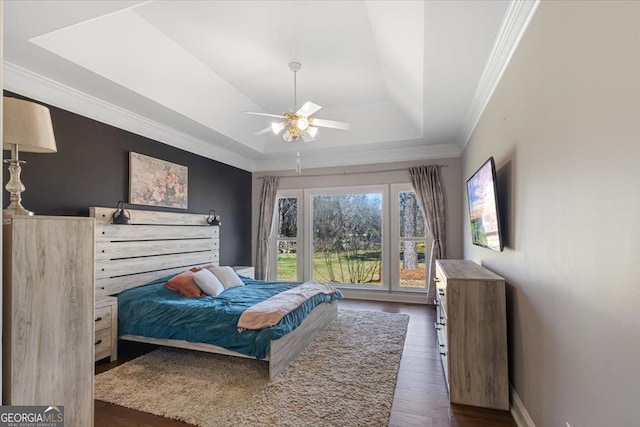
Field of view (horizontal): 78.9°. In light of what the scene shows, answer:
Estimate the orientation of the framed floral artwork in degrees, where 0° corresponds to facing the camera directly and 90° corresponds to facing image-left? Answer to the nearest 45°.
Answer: approximately 315°

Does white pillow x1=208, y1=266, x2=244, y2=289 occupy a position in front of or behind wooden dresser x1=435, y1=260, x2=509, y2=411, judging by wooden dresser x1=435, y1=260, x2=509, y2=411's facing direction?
in front

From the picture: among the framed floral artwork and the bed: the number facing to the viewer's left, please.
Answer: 0

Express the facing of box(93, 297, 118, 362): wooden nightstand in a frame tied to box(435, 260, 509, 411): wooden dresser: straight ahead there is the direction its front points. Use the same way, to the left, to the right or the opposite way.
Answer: the opposite way

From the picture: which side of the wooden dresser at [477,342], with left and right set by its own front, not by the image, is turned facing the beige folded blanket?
front

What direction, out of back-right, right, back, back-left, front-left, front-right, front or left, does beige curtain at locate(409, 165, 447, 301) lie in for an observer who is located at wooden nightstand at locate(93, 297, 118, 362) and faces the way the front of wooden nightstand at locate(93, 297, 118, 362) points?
front-left

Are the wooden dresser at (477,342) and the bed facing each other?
yes

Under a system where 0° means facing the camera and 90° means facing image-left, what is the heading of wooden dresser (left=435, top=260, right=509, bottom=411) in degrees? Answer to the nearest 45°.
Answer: approximately 90°

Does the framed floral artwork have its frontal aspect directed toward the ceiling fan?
yes
